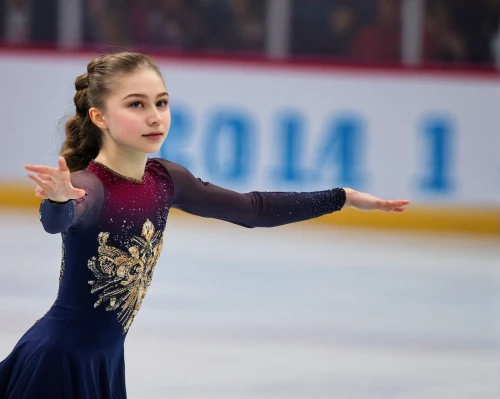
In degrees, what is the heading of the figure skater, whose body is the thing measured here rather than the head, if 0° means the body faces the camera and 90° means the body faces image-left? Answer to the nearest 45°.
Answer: approximately 315°

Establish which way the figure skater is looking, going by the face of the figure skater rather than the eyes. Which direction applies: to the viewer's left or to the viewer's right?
to the viewer's right
